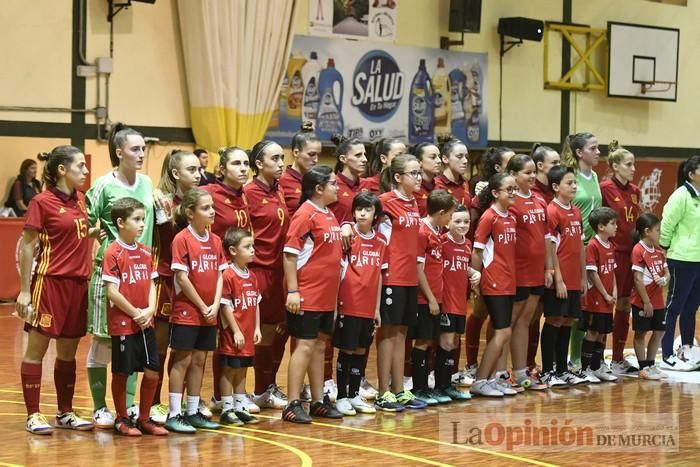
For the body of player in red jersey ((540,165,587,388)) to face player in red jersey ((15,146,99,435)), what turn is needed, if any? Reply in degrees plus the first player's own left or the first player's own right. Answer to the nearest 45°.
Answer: approximately 90° to the first player's own right

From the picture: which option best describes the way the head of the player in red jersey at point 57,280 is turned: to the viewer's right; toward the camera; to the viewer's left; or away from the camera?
to the viewer's right

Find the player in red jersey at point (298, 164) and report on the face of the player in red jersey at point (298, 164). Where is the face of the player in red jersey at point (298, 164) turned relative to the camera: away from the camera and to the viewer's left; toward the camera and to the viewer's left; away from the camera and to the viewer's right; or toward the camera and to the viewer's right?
toward the camera and to the viewer's right

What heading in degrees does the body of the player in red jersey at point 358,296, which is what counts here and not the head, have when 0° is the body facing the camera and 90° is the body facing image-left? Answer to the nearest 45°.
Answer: approximately 315°

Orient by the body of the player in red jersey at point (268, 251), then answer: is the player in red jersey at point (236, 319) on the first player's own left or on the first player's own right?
on the first player's own right

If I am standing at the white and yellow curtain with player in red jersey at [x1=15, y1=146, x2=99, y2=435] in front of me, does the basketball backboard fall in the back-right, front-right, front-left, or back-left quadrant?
back-left

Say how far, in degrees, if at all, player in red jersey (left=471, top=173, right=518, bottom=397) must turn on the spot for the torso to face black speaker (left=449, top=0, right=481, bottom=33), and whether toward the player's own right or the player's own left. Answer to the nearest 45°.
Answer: approximately 135° to the player's own left

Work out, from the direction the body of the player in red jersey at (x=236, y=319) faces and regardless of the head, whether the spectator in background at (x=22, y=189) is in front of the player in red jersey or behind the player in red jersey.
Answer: behind
